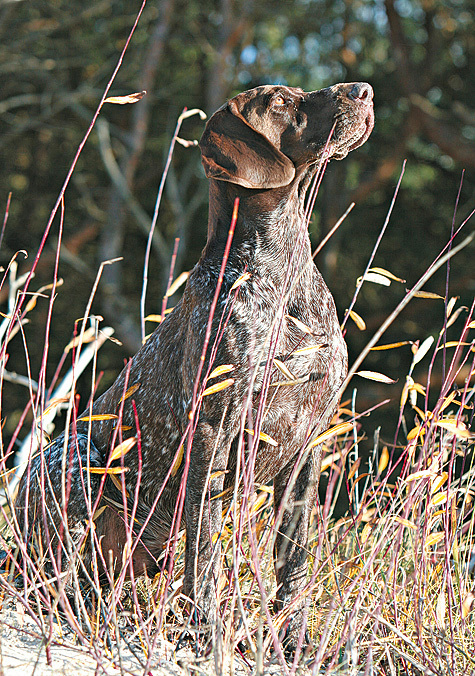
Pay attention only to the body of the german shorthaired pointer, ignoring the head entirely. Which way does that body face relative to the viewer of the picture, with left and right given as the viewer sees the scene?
facing the viewer and to the right of the viewer
